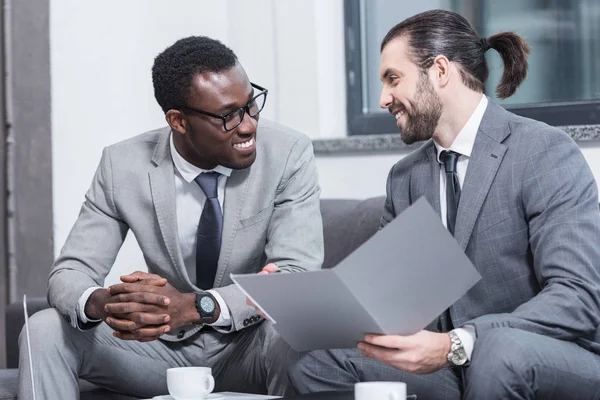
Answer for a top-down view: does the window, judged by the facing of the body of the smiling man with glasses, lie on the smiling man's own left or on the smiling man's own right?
on the smiling man's own left

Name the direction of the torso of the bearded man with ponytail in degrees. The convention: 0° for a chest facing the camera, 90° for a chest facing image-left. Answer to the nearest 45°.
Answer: approximately 45°

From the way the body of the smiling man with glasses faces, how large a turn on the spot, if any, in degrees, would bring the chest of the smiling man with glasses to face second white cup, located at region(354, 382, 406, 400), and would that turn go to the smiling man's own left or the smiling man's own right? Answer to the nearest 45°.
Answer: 0° — they already face it

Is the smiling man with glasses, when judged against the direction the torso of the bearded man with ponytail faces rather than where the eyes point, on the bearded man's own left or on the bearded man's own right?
on the bearded man's own right

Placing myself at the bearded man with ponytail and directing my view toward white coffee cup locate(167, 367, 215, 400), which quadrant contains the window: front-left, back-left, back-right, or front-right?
back-right

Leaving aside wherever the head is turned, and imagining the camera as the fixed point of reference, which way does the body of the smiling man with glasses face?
toward the camera

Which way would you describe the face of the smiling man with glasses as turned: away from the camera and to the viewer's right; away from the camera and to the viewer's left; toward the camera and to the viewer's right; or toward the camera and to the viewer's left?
toward the camera and to the viewer's right

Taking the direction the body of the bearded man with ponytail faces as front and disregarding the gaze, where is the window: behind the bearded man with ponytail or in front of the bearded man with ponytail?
behind

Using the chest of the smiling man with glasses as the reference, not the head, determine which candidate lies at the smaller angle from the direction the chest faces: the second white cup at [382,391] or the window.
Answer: the second white cup
